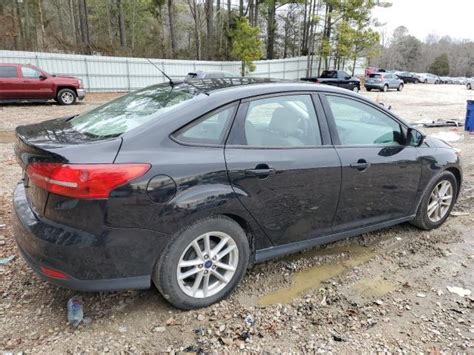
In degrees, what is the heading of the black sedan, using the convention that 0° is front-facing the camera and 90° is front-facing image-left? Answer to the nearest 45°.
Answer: approximately 225°

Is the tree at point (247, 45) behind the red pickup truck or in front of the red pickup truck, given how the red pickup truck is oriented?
in front

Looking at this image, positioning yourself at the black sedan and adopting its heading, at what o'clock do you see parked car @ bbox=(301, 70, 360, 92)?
The parked car is roughly at 11 o'clock from the black sedan.

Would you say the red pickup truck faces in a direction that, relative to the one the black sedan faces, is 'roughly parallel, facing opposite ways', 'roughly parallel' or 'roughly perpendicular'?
roughly parallel

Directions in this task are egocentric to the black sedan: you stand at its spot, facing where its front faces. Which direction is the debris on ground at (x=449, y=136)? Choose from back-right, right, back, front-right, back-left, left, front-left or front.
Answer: front

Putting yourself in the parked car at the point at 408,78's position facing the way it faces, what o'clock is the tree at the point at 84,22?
The tree is roughly at 4 o'clock from the parked car.

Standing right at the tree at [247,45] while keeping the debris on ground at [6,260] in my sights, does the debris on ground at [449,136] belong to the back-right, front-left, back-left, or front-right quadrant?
front-left

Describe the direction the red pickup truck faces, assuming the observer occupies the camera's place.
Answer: facing to the right of the viewer

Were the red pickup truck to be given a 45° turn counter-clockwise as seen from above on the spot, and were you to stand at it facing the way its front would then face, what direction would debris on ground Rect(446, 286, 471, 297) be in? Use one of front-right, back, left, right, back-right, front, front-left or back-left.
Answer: back-right

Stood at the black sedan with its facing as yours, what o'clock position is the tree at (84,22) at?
The tree is roughly at 10 o'clock from the black sedan.
